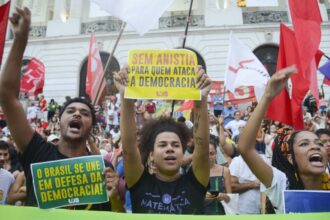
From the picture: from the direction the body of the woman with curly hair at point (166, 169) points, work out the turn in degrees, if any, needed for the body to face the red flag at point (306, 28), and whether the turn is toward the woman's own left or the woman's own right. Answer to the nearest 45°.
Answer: approximately 135° to the woman's own left

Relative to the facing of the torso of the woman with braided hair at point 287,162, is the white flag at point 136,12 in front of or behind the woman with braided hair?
behind

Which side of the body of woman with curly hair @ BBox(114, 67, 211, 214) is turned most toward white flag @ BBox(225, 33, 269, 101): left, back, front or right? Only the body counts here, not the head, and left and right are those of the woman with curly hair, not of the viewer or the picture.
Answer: back

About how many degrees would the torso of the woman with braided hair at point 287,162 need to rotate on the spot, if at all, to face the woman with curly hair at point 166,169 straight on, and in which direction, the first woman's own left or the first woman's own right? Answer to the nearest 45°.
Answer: approximately 135° to the first woman's own right

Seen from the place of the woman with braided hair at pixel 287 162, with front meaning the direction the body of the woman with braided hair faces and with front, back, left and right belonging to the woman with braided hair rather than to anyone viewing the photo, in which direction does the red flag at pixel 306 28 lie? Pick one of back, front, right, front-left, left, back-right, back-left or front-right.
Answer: back-left

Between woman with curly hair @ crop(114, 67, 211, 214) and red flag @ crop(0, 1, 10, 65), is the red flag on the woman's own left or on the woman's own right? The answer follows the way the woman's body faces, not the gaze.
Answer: on the woman's own right

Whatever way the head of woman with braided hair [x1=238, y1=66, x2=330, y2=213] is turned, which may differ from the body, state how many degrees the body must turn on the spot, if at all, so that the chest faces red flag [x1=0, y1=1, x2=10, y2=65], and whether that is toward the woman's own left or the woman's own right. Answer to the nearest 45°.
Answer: approximately 135° to the woman's own right
